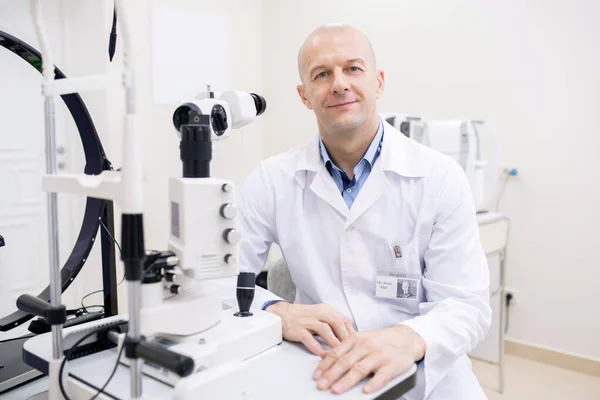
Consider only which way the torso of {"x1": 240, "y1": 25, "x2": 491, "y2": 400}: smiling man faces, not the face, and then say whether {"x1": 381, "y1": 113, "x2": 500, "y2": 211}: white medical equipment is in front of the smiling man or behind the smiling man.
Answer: behind

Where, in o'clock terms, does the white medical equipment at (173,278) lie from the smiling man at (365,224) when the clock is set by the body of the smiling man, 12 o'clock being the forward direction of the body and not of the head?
The white medical equipment is roughly at 1 o'clock from the smiling man.

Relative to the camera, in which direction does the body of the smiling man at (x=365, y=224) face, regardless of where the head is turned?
toward the camera
